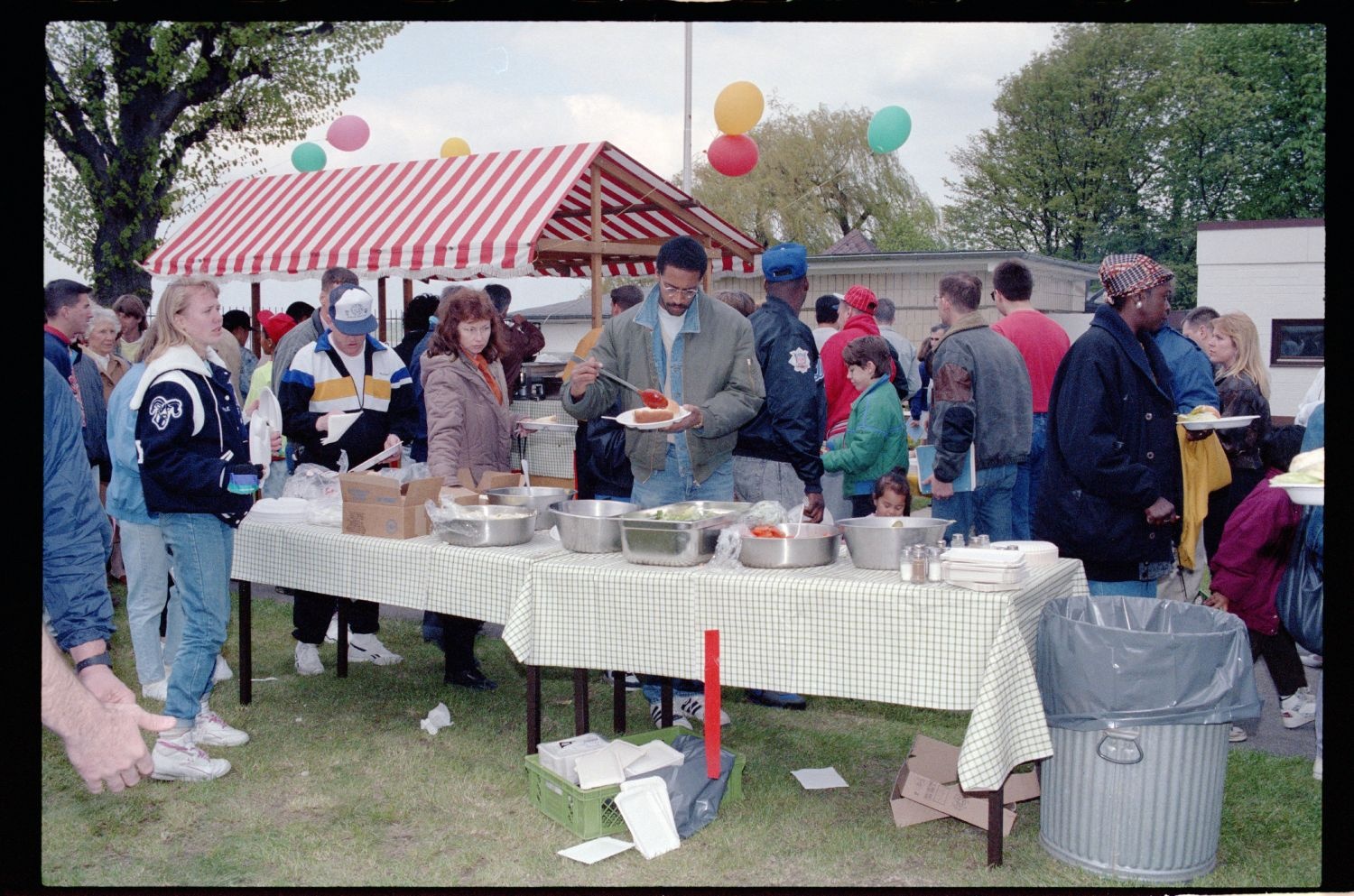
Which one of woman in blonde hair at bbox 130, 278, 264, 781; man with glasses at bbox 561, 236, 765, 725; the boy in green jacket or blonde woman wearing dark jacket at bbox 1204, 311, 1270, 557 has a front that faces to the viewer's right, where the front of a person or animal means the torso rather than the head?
the woman in blonde hair

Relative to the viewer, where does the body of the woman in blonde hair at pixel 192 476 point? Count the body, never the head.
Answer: to the viewer's right

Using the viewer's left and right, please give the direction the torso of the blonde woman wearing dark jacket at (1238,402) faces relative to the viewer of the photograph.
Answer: facing to the left of the viewer

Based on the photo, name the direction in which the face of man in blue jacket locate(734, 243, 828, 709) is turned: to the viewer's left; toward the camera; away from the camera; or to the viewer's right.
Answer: away from the camera

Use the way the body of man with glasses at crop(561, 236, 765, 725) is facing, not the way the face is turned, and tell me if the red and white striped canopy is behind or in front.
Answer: behind

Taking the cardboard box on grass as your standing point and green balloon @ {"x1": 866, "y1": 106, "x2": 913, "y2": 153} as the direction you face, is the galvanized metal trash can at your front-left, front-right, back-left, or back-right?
back-right

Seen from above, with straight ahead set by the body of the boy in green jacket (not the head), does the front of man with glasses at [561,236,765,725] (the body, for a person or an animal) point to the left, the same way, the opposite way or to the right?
to the left

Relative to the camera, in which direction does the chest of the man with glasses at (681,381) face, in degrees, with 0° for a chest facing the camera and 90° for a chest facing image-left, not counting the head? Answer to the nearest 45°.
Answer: approximately 0°

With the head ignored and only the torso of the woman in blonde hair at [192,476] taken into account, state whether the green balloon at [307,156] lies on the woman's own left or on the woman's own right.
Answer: on the woman's own left
